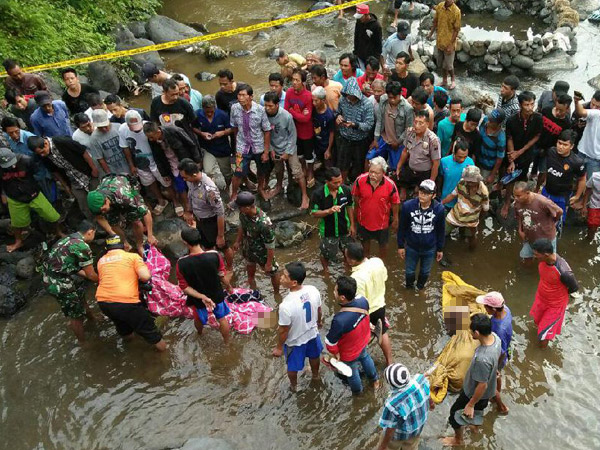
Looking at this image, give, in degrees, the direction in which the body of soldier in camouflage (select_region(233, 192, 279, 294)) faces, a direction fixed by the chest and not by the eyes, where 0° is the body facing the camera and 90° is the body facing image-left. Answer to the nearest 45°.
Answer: approximately 45°

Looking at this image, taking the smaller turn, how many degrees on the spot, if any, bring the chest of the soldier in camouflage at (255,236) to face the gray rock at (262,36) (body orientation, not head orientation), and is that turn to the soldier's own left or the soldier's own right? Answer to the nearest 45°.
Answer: approximately 135° to the soldier's own right

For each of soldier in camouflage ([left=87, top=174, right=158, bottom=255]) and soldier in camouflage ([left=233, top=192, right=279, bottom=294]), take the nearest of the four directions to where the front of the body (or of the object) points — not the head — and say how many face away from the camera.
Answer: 0

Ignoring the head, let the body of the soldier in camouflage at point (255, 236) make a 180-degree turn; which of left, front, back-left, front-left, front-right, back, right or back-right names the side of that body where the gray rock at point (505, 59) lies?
front

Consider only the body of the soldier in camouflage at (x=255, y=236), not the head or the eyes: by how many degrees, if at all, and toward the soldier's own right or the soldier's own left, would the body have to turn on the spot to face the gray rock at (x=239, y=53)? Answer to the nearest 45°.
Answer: approximately 135° to the soldier's own right

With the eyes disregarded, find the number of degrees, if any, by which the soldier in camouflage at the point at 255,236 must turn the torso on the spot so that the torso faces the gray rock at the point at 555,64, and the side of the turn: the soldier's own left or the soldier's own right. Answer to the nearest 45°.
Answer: approximately 180°

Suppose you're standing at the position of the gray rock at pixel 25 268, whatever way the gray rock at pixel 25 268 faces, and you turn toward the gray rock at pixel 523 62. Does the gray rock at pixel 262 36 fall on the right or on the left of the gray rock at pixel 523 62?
left

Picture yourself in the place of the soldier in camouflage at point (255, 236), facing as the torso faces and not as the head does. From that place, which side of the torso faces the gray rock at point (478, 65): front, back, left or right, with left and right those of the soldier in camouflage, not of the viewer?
back

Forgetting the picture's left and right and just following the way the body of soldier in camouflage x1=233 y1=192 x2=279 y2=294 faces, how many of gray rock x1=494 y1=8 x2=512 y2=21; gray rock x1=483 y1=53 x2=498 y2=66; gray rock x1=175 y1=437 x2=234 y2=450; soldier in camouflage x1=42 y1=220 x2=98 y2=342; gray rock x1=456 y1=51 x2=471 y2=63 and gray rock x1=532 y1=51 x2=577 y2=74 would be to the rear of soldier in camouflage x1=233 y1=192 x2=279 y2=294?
4
